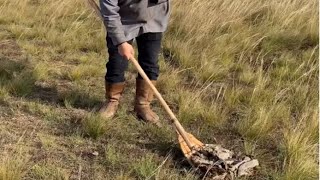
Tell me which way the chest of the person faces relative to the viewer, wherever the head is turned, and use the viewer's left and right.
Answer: facing the viewer
